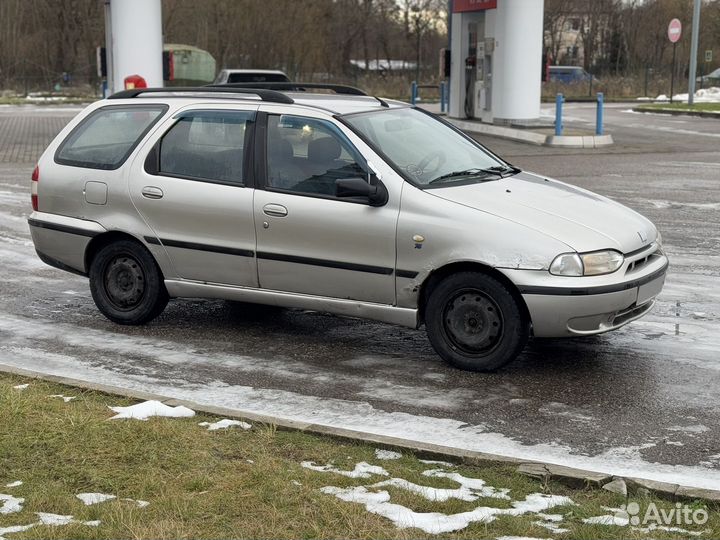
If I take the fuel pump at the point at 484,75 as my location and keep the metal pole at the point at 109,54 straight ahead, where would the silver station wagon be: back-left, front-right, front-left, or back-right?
front-left

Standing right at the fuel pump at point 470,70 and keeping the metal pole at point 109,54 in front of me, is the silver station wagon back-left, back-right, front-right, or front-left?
front-left

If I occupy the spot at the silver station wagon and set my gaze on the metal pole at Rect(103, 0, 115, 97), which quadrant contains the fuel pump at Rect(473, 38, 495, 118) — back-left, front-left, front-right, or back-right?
front-right

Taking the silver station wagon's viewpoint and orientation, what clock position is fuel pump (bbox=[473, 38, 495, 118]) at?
The fuel pump is roughly at 8 o'clock from the silver station wagon.

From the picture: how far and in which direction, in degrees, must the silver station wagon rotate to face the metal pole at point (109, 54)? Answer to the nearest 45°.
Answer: approximately 135° to its left

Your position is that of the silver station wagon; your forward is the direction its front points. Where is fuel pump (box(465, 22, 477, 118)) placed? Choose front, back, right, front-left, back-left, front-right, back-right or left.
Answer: back-left

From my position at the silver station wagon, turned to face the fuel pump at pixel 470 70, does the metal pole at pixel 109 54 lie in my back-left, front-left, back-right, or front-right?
front-left

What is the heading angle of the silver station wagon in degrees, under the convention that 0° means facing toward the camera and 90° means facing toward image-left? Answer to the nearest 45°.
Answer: approximately 315°
